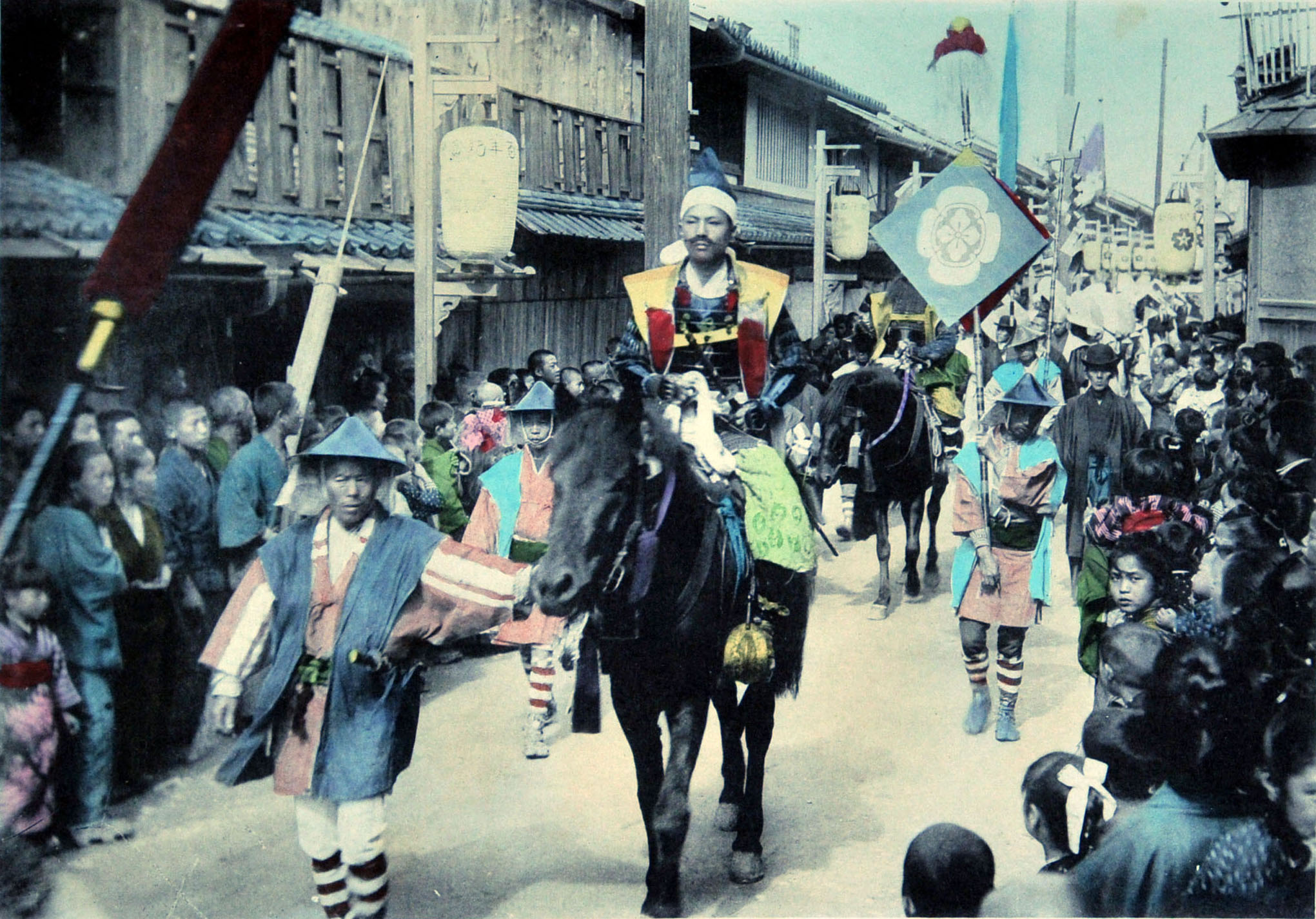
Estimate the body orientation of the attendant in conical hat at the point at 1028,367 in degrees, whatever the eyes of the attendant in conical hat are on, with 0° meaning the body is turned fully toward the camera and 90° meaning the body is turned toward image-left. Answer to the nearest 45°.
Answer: approximately 0°

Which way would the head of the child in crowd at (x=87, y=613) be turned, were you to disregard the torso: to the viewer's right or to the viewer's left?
to the viewer's right

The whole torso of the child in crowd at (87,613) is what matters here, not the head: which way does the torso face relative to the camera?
to the viewer's right

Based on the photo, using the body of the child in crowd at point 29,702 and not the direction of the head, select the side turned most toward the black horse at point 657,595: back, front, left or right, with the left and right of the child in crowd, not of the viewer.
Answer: front

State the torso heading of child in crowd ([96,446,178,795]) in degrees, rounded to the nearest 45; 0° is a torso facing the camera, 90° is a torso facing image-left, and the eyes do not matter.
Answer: approximately 315°

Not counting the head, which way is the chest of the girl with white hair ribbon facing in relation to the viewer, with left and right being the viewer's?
facing away from the viewer and to the left of the viewer

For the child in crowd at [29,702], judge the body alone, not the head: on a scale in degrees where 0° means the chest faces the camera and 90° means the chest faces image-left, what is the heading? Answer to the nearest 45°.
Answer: approximately 315°

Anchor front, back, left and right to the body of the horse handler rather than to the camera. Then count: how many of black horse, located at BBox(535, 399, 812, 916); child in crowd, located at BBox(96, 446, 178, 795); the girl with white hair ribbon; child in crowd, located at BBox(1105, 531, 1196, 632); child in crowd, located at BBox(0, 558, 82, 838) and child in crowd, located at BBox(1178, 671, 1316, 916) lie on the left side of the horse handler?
4

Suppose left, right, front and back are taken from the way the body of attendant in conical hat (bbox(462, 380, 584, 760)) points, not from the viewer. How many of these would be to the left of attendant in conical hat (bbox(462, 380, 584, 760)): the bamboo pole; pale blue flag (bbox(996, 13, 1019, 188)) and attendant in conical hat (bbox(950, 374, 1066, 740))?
2

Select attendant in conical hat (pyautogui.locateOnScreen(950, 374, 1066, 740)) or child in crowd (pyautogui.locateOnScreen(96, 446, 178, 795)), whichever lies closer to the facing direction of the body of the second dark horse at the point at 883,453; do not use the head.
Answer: the child in crowd

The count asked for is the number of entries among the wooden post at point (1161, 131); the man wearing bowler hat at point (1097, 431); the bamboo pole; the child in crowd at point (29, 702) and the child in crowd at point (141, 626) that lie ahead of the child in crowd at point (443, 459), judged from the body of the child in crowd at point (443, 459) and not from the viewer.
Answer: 2

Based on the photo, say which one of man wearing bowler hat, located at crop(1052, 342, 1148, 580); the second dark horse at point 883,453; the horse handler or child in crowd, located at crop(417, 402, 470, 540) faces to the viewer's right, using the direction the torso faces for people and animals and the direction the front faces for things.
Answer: the child in crowd
